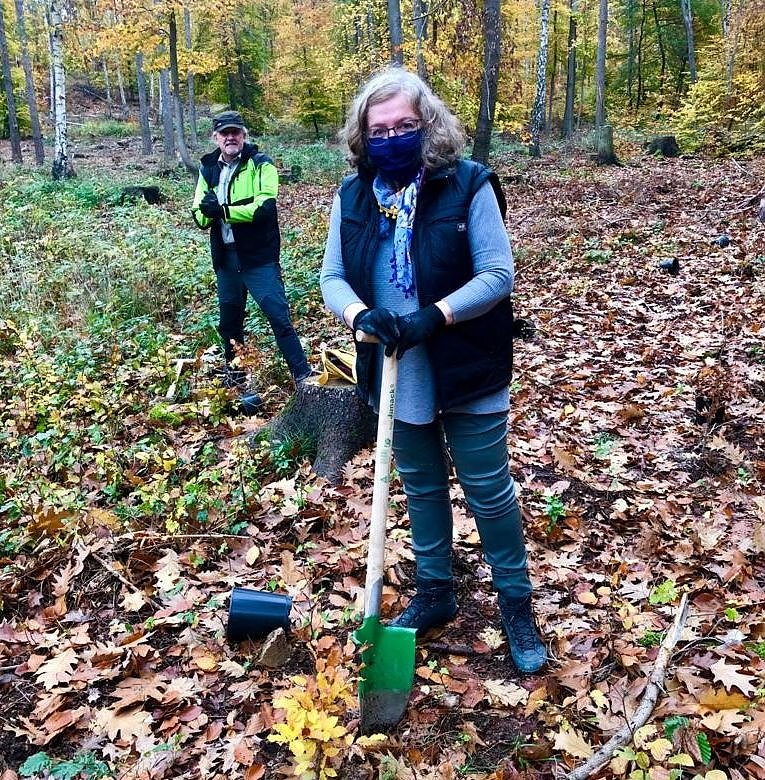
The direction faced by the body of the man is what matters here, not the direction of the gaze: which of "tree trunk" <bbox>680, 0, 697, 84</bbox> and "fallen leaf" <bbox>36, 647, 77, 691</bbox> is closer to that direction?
the fallen leaf

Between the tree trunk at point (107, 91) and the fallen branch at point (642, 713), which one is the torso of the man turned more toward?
the fallen branch

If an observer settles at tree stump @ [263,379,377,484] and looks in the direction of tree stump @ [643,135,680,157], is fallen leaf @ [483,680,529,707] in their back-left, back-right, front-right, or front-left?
back-right

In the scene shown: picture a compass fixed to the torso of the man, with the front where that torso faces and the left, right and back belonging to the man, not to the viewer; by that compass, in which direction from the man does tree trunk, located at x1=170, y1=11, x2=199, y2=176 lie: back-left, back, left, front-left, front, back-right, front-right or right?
back-right

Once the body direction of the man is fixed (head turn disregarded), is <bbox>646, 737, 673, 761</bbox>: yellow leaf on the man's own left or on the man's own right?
on the man's own left

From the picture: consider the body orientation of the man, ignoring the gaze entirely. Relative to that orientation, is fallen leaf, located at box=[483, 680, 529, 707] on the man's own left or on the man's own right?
on the man's own left

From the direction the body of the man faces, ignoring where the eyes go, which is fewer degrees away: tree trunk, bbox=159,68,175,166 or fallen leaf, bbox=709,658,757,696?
the fallen leaf

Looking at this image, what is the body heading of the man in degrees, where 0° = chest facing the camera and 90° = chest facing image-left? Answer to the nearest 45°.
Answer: approximately 45°

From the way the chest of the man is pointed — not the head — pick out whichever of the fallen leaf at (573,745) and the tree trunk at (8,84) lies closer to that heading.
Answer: the fallen leaf

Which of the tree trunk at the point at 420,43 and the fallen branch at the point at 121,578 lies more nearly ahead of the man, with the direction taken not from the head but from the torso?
the fallen branch
